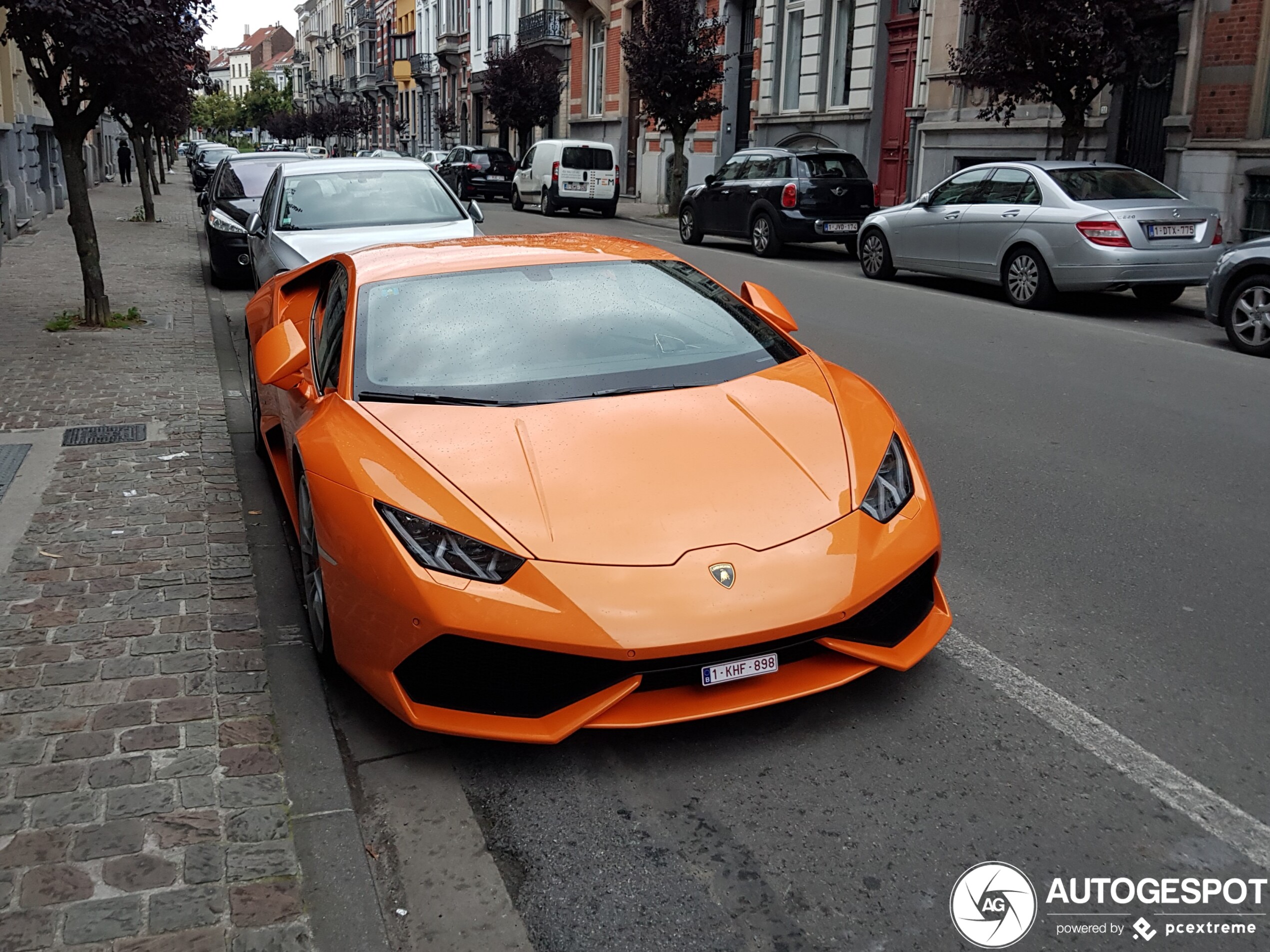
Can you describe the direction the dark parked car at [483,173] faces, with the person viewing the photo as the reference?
facing away from the viewer and to the left of the viewer

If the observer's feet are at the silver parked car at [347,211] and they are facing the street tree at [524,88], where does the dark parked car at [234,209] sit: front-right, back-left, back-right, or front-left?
front-left

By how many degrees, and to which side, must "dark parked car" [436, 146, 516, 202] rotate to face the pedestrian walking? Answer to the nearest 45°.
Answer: approximately 45° to its left

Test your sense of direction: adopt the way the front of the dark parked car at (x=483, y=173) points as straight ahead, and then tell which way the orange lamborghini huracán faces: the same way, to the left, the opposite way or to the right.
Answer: the opposite way

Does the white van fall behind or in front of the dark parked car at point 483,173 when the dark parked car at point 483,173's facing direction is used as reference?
behind

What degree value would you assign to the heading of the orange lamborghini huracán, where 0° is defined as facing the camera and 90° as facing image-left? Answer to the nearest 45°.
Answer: approximately 315°

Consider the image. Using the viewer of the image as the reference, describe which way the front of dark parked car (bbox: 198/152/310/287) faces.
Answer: facing the viewer

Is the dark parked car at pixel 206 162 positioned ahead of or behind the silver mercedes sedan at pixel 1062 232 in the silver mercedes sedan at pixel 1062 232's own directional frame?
ahead

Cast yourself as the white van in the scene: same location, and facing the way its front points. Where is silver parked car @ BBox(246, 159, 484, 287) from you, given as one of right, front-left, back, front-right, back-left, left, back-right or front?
back-left

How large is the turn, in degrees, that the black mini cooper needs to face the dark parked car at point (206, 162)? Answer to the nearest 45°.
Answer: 0° — it already faces it

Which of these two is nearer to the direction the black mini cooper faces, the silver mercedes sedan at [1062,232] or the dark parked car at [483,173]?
the dark parked car

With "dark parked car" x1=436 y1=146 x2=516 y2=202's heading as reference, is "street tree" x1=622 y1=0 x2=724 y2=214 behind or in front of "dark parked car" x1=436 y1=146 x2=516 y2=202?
behind

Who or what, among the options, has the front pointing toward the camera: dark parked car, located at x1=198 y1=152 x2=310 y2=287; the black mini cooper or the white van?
the dark parked car

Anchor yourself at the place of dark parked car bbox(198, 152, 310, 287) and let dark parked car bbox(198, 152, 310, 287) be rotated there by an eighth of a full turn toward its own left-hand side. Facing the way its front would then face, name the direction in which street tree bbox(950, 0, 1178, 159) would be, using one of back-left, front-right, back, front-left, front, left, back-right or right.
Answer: front-left

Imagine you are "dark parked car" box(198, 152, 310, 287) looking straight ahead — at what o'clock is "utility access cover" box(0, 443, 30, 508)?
The utility access cover is roughly at 12 o'clock from the dark parked car.

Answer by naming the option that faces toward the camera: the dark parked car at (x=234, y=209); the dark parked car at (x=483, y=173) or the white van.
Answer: the dark parked car at (x=234, y=209)

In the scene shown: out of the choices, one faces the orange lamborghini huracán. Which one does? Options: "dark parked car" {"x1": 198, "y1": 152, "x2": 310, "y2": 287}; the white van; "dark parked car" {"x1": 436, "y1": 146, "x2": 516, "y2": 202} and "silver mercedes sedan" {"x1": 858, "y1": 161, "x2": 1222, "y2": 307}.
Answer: "dark parked car" {"x1": 198, "y1": 152, "x2": 310, "y2": 287}
